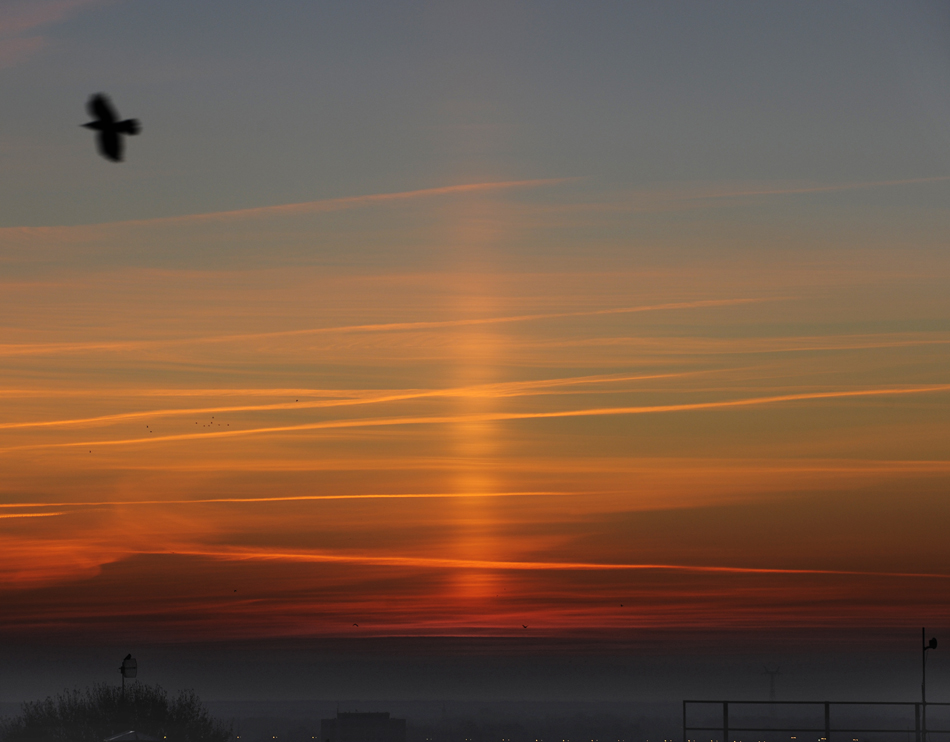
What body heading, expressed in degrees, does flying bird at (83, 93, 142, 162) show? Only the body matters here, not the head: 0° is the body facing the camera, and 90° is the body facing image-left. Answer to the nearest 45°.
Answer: approximately 90°

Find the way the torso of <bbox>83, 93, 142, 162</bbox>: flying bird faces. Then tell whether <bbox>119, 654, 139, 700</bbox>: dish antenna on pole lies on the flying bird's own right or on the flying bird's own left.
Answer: on the flying bird's own right
